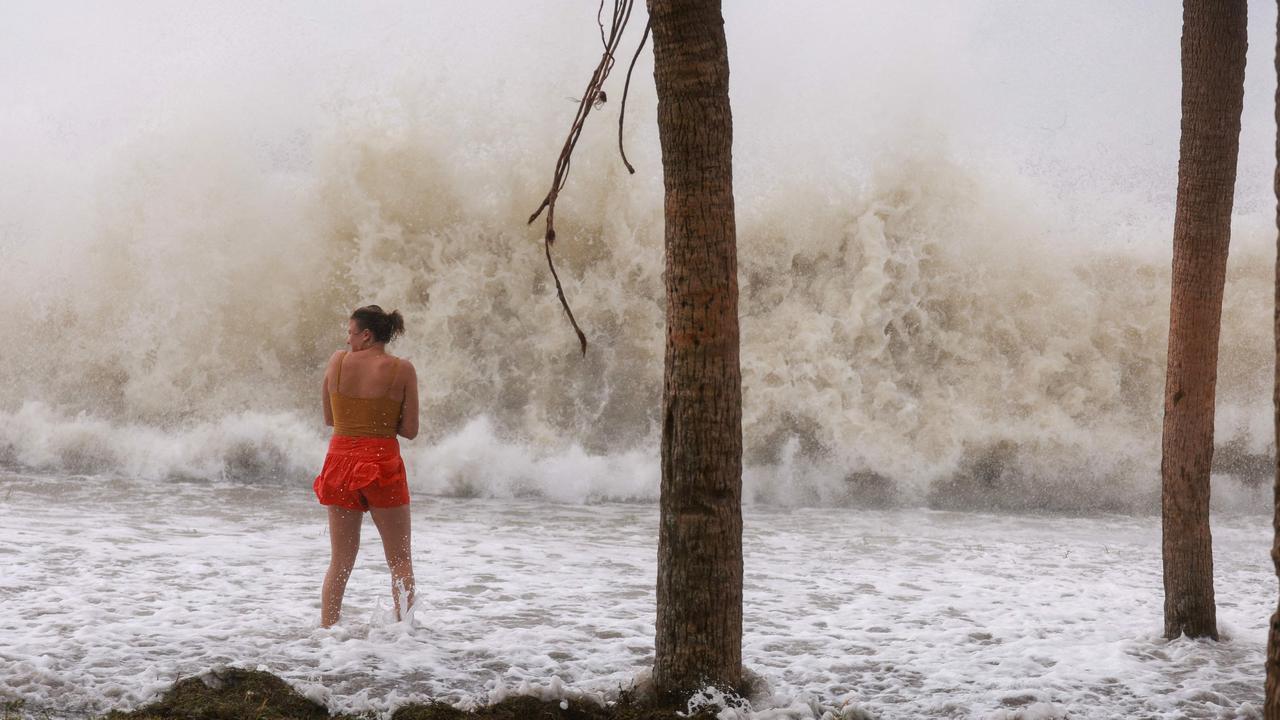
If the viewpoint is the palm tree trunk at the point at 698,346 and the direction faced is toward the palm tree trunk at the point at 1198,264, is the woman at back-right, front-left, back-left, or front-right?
back-left

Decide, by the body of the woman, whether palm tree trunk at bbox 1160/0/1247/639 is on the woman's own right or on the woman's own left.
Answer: on the woman's own right

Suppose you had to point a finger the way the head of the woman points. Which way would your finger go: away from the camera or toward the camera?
away from the camera

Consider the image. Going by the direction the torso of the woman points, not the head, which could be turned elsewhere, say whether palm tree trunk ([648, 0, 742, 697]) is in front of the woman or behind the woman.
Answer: behind

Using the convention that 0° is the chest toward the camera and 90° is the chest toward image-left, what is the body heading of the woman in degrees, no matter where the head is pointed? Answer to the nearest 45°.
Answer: approximately 180°
